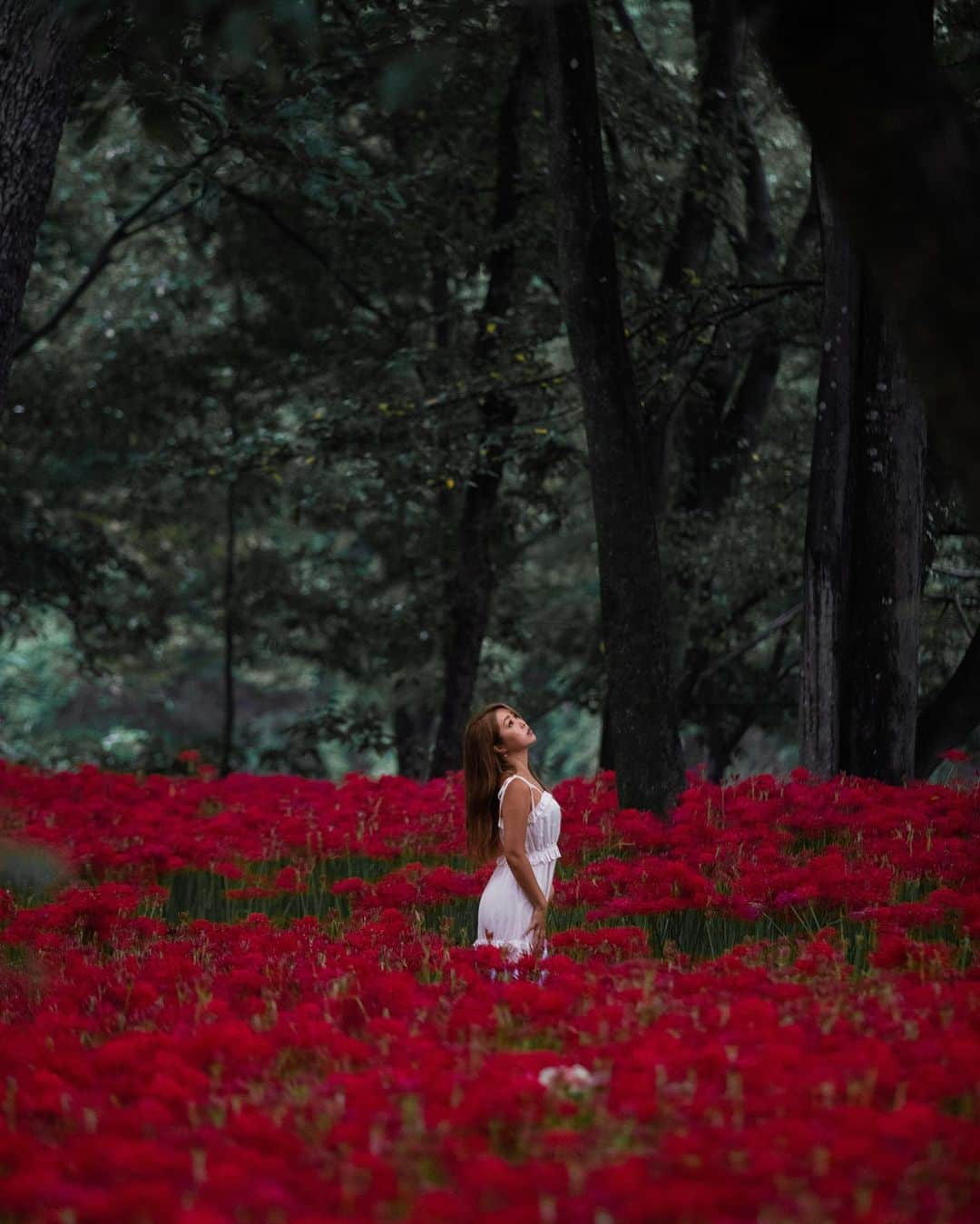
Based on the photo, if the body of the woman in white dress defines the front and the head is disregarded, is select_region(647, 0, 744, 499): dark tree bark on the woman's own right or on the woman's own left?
on the woman's own left

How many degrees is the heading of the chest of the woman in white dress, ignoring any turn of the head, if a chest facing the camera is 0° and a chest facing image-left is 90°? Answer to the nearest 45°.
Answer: approximately 270°

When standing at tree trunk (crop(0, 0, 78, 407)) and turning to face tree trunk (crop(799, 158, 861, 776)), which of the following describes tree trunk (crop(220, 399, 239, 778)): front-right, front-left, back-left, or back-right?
front-left

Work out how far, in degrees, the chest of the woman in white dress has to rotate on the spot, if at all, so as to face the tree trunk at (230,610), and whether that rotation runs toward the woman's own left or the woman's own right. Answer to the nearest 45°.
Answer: approximately 90° to the woman's own left

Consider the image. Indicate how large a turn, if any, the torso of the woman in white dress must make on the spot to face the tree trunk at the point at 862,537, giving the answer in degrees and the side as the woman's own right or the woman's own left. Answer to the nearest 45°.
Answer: approximately 45° to the woman's own left

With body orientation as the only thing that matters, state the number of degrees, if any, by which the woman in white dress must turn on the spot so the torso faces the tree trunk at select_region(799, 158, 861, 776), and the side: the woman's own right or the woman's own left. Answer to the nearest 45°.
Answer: approximately 45° to the woman's own left

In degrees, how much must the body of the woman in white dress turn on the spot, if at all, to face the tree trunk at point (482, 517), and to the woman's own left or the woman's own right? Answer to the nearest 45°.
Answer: approximately 90° to the woman's own left

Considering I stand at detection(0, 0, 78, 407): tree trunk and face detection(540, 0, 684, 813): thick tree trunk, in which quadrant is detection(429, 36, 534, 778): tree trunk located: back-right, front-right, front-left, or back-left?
front-left

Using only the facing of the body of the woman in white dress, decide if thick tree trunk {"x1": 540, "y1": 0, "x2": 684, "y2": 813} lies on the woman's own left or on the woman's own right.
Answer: on the woman's own left
